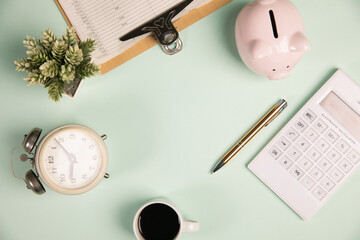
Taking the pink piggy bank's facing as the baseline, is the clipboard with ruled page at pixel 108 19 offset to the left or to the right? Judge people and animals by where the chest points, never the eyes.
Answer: on its right

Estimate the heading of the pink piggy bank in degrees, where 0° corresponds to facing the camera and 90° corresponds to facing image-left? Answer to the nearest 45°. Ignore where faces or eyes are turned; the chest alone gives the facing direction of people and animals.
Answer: approximately 0°
